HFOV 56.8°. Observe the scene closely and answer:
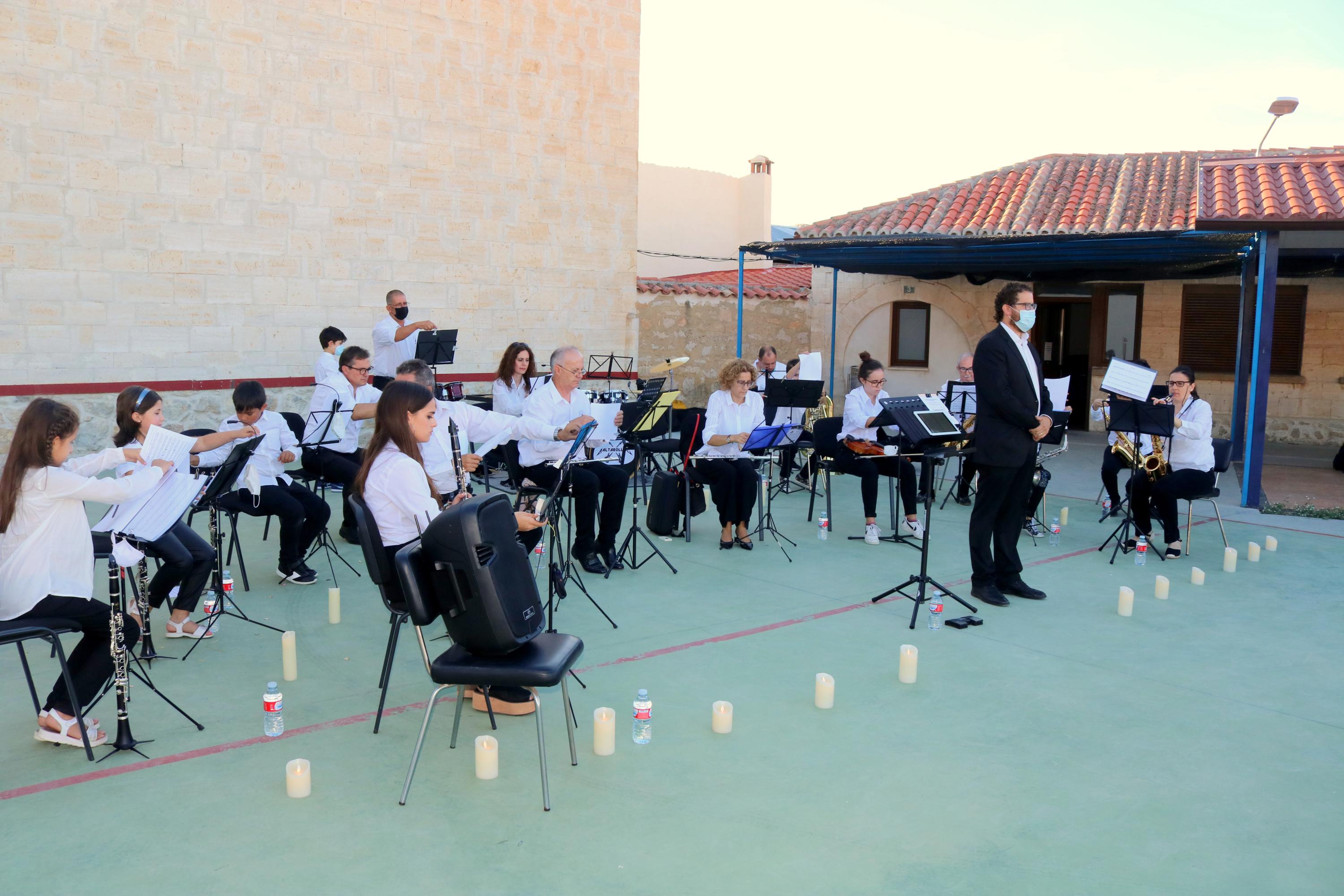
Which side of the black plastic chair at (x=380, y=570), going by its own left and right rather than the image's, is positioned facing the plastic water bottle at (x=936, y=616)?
front

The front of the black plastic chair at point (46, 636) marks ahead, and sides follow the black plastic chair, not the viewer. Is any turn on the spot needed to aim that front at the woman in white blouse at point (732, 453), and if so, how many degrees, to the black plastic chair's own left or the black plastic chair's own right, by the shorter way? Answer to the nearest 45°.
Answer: approximately 45° to the black plastic chair's own left

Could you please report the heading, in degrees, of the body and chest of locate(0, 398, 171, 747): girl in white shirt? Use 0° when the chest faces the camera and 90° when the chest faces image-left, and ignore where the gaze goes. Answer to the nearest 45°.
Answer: approximately 270°

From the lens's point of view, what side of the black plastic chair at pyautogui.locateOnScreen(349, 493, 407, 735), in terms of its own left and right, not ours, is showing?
right

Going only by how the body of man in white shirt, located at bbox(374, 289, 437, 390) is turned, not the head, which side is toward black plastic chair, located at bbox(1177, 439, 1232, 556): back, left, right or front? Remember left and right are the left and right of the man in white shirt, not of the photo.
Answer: front

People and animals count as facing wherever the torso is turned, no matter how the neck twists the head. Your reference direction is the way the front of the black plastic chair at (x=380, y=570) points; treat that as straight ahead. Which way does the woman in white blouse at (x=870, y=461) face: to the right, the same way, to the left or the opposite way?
to the right

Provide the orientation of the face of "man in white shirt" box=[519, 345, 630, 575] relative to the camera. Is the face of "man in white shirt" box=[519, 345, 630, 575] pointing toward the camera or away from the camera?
toward the camera

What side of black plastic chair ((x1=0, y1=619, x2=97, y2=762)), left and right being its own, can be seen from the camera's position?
right

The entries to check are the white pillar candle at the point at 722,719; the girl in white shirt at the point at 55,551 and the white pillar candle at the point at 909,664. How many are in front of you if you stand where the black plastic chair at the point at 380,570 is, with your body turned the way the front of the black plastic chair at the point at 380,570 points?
2

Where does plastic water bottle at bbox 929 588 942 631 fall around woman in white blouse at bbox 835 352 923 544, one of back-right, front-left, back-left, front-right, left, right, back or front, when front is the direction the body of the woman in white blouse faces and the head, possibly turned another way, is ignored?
front-right

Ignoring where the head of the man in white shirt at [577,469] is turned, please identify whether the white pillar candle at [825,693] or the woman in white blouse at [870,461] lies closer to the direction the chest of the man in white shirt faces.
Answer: the white pillar candle

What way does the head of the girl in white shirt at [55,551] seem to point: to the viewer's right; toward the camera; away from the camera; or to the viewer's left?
to the viewer's right

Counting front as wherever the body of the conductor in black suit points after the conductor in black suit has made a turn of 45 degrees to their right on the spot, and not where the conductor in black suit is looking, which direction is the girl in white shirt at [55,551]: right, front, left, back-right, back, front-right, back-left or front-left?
front-right

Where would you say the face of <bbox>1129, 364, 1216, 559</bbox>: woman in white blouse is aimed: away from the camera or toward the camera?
toward the camera

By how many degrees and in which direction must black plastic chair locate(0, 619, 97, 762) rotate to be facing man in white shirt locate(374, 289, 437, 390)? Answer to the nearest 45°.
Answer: approximately 90° to its left

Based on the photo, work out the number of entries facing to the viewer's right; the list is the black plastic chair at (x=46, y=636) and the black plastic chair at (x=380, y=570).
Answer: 2
